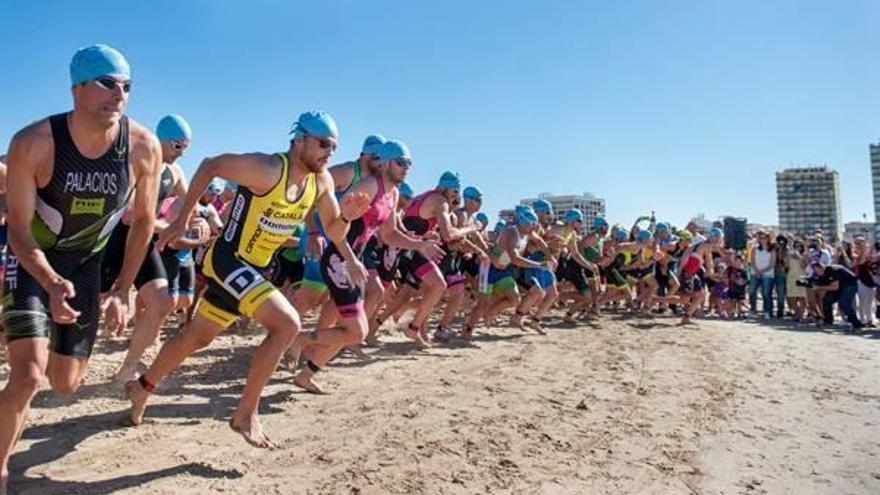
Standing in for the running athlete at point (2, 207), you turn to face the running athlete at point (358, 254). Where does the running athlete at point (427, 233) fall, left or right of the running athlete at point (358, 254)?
left

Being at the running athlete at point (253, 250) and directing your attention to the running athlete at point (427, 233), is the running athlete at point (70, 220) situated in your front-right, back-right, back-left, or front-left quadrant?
back-left

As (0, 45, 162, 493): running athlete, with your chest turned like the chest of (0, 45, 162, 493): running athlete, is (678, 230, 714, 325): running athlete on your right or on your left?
on your left
